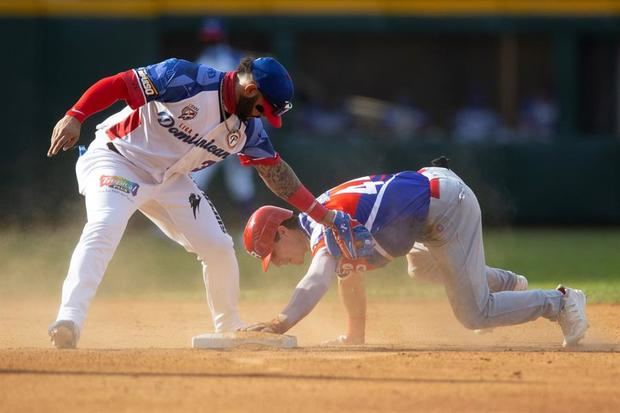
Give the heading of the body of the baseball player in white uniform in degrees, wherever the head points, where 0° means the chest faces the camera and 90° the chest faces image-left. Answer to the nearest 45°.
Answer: approximately 315°

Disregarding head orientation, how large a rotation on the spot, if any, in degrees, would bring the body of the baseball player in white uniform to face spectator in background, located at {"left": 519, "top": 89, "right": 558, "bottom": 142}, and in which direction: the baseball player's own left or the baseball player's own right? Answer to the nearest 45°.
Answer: approximately 90° to the baseball player's own left

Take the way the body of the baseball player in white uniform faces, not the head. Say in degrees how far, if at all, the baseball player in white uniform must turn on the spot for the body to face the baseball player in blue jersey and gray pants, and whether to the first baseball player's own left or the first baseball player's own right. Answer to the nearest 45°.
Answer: approximately 45° to the first baseball player's own left

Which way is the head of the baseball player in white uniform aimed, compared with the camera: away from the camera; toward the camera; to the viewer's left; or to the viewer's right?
to the viewer's right

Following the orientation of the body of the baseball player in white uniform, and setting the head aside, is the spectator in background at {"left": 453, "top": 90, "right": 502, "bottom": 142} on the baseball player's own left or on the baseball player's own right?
on the baseball player's own left
